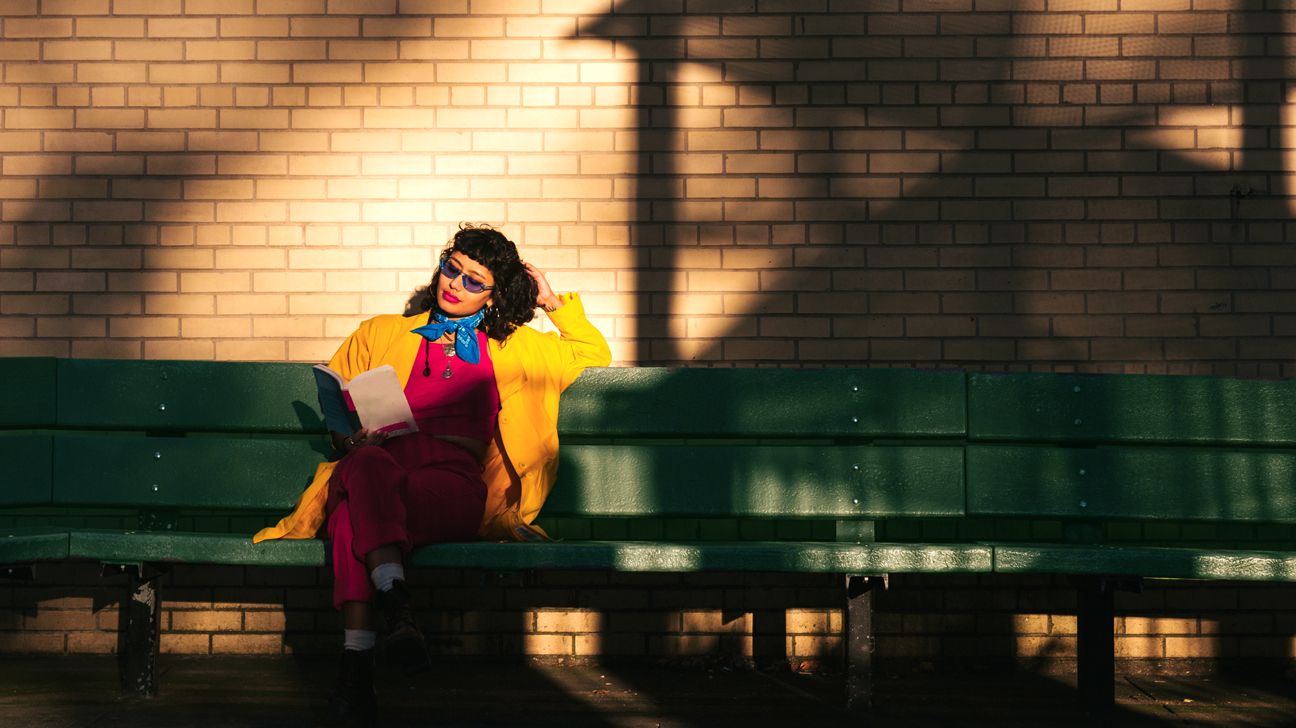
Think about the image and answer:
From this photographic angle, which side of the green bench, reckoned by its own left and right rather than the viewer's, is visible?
front
